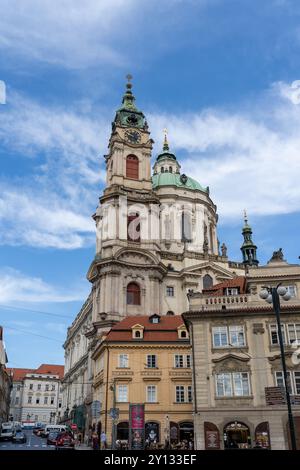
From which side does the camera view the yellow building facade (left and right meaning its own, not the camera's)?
front
